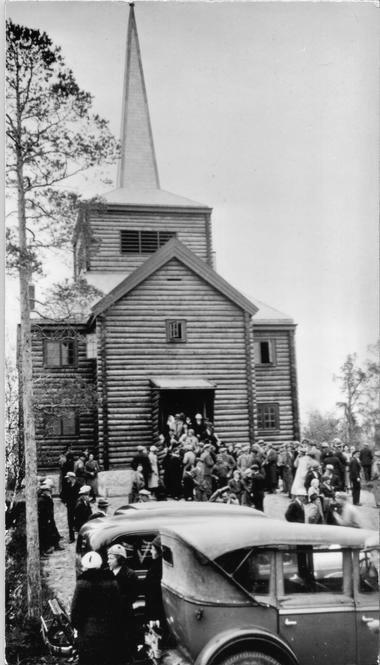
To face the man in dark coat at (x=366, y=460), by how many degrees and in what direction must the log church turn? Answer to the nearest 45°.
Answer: approximately 45° to its left

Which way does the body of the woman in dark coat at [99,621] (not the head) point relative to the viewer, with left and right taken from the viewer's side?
facing away from the viewer

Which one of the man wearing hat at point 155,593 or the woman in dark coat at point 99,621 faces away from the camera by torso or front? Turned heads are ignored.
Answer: the woman in dark coat

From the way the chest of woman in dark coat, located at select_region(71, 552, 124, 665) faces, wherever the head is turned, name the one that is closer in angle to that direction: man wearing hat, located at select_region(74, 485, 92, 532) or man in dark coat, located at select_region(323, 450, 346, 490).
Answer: the man wearing hat

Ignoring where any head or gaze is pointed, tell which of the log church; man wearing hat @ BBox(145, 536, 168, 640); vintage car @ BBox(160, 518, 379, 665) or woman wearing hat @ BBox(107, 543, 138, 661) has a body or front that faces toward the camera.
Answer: the log church

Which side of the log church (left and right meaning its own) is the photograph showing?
front

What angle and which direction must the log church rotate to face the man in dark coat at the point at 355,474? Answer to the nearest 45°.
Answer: approximately 45° to its left

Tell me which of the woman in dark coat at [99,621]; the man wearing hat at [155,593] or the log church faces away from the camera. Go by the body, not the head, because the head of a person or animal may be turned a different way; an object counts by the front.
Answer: the woman in dark coat

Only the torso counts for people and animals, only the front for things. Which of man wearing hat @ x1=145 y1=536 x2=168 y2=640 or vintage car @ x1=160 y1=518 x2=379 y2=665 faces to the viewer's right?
the vintage car
